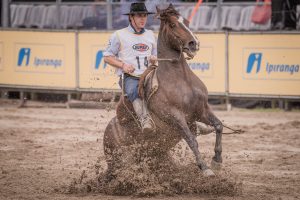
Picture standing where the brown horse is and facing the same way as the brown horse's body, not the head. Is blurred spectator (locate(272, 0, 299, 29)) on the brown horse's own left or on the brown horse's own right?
on the brown horse's own left

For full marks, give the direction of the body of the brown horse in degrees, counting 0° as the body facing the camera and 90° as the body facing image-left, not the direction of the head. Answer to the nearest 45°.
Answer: approximately 315°

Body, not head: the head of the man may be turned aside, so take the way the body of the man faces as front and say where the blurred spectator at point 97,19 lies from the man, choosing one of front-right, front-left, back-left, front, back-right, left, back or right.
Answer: back-left

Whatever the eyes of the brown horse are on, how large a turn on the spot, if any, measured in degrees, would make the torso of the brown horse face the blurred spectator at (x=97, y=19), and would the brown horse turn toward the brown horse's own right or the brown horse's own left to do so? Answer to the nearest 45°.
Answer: approximately 135° to the brown horse's own left

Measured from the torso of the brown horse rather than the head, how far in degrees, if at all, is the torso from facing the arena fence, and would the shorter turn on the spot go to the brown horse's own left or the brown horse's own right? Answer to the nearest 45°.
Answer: approximately 135° to the brown horse's own left

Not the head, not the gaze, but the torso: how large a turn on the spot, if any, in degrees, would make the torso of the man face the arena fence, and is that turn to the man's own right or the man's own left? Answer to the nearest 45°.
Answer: approximately 135° to the man's own left

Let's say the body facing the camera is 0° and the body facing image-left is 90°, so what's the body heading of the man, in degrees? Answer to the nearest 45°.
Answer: approximately 315°
